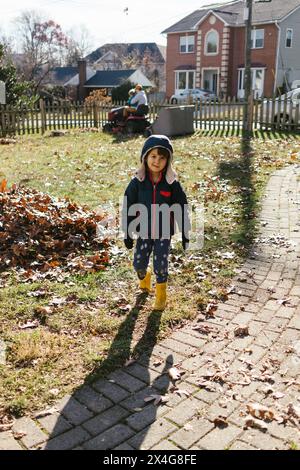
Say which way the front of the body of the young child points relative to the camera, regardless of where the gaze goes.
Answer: toward the camera

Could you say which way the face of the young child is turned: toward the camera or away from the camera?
toward the camera

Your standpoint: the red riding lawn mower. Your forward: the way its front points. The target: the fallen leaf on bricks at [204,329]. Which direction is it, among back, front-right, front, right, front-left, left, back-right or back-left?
left

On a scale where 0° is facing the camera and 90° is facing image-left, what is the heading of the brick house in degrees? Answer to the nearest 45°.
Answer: approximately 45°

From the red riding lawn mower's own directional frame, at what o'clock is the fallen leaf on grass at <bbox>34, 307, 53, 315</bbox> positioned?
The fallen leaf on grass is roughly at 9 o'clock from the red riding lawn mower.

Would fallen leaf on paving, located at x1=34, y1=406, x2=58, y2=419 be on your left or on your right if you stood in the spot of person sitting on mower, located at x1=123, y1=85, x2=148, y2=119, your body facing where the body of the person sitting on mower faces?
on your left

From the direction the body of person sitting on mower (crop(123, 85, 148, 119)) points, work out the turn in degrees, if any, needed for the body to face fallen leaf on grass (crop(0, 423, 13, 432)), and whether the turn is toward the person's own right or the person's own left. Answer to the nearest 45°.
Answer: approximately 90° to the person's own left

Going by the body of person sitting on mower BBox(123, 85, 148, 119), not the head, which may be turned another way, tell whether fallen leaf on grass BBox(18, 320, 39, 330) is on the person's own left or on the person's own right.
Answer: on the person's own left

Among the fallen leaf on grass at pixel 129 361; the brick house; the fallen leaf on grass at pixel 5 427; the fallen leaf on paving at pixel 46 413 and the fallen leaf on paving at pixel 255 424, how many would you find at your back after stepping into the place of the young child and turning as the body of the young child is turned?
1

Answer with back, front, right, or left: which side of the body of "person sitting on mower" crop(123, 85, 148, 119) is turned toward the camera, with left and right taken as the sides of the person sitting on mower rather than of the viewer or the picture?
left

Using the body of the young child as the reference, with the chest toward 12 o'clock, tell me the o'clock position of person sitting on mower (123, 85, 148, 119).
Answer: The person sitting on mower is roughly at 6 o'clock from the young child.

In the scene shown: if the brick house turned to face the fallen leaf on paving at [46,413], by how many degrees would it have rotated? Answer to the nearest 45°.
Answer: approximately 45° to its left

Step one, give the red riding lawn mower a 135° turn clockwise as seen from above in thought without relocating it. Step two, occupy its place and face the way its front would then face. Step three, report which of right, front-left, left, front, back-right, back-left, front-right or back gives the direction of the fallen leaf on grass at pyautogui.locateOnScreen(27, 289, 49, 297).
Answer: back-right

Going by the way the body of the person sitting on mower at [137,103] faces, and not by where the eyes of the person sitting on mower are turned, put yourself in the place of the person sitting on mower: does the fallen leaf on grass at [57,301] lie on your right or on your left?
on your left

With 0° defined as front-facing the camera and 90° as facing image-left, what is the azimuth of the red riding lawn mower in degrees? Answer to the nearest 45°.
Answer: approximately 90°

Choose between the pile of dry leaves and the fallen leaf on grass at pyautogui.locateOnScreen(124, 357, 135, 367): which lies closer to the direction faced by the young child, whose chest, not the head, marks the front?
the fallen leaf on grass

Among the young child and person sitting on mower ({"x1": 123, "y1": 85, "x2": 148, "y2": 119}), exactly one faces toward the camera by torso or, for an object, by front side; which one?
the young child
